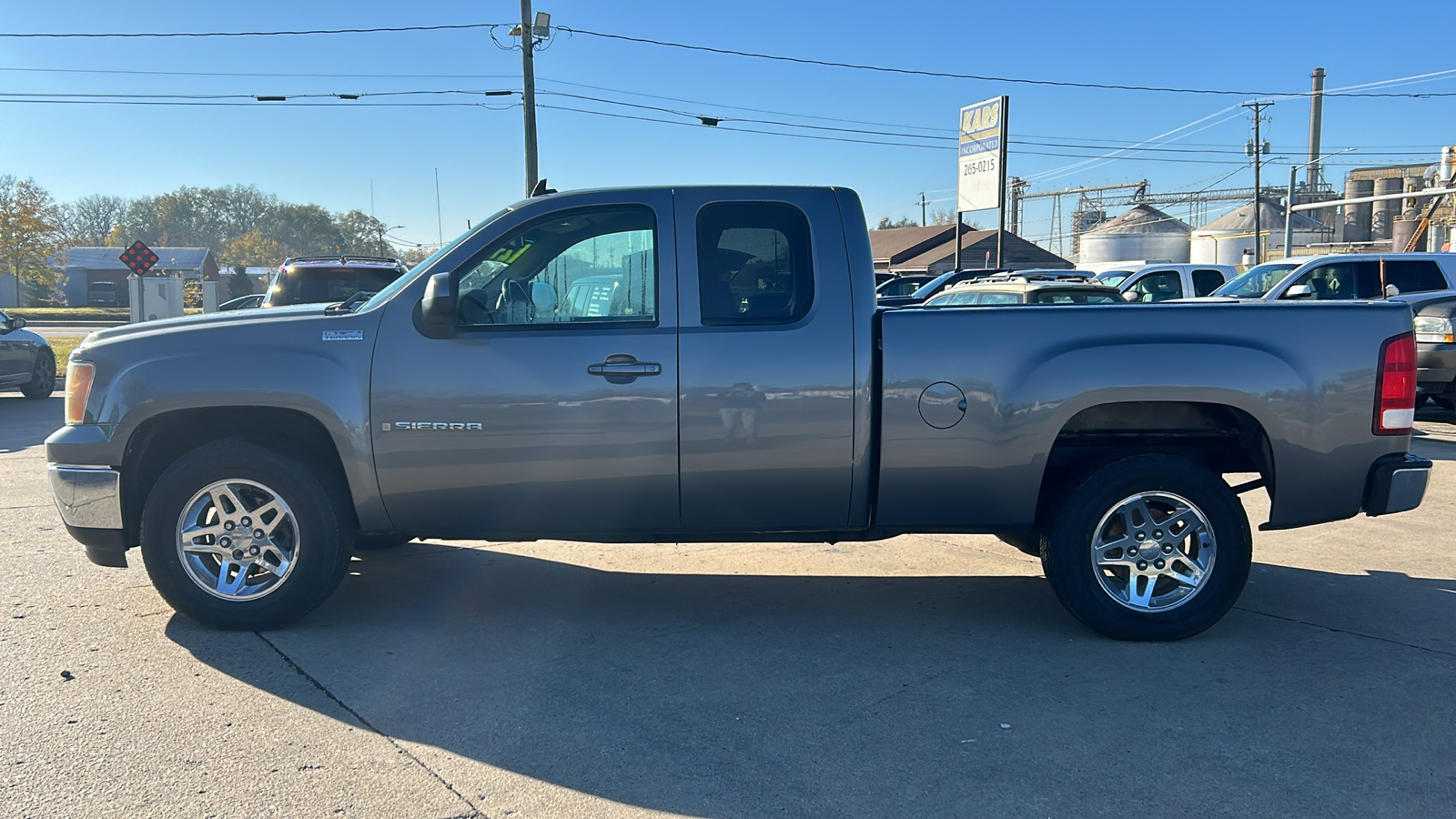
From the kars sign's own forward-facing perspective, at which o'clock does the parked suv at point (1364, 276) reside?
The parked suv is roughly at 10 o'clock from the kars sign.

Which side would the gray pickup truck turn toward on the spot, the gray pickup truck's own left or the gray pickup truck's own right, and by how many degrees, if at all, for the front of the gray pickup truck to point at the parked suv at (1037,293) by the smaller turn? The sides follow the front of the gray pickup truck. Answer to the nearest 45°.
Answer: approximately 135° to the gray pickup truck's own right

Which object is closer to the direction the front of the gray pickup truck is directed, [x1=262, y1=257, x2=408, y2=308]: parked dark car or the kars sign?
the parked dark car

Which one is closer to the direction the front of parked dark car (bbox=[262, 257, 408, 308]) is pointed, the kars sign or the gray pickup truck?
the kars sign

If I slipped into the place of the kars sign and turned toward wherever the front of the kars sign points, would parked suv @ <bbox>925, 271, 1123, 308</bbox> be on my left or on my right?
on my left

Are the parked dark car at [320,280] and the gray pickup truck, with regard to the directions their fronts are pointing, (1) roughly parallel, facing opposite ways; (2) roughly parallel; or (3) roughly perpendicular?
roughly perpendicular

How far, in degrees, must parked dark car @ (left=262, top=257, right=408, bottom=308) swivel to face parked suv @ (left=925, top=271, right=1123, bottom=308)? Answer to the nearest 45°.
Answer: approximately 90° to its right

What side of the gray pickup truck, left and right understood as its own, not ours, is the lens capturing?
left

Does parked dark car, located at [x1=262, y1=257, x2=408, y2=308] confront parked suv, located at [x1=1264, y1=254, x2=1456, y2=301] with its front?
no

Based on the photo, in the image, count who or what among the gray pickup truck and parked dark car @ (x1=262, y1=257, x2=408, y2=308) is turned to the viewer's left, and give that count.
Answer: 1

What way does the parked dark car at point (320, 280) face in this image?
away from the camera

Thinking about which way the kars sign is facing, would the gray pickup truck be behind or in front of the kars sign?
in front

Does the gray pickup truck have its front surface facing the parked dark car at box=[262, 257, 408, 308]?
no

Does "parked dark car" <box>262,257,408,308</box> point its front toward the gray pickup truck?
no

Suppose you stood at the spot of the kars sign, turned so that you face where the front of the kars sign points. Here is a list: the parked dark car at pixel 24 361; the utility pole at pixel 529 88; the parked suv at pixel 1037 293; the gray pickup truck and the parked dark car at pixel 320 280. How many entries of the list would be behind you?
0

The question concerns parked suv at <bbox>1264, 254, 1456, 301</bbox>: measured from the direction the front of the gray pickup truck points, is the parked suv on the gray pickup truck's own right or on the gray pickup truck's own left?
on the gray pickup truck's own right
